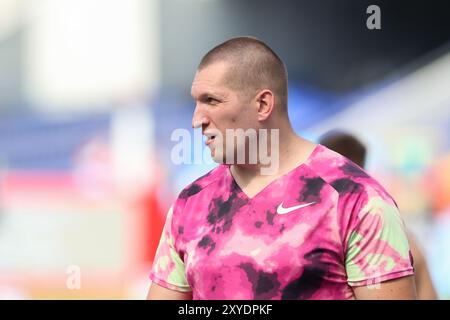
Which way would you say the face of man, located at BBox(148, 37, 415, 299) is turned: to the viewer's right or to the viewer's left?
to the viewer's left

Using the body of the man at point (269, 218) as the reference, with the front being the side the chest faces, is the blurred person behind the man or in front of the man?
behind

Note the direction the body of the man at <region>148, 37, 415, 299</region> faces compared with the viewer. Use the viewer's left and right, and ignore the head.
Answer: facing the viewer and to the left of the viewer
